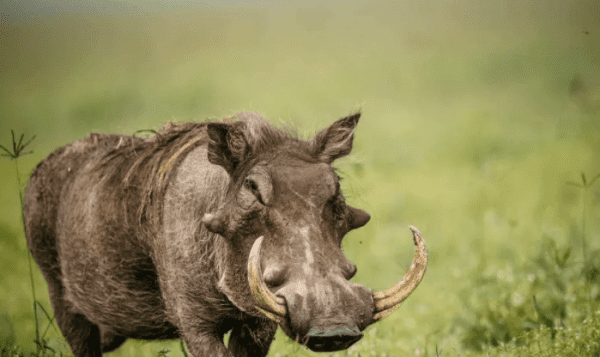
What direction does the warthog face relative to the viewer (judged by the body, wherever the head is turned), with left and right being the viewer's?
facing the viewer and to the right of the viewer
